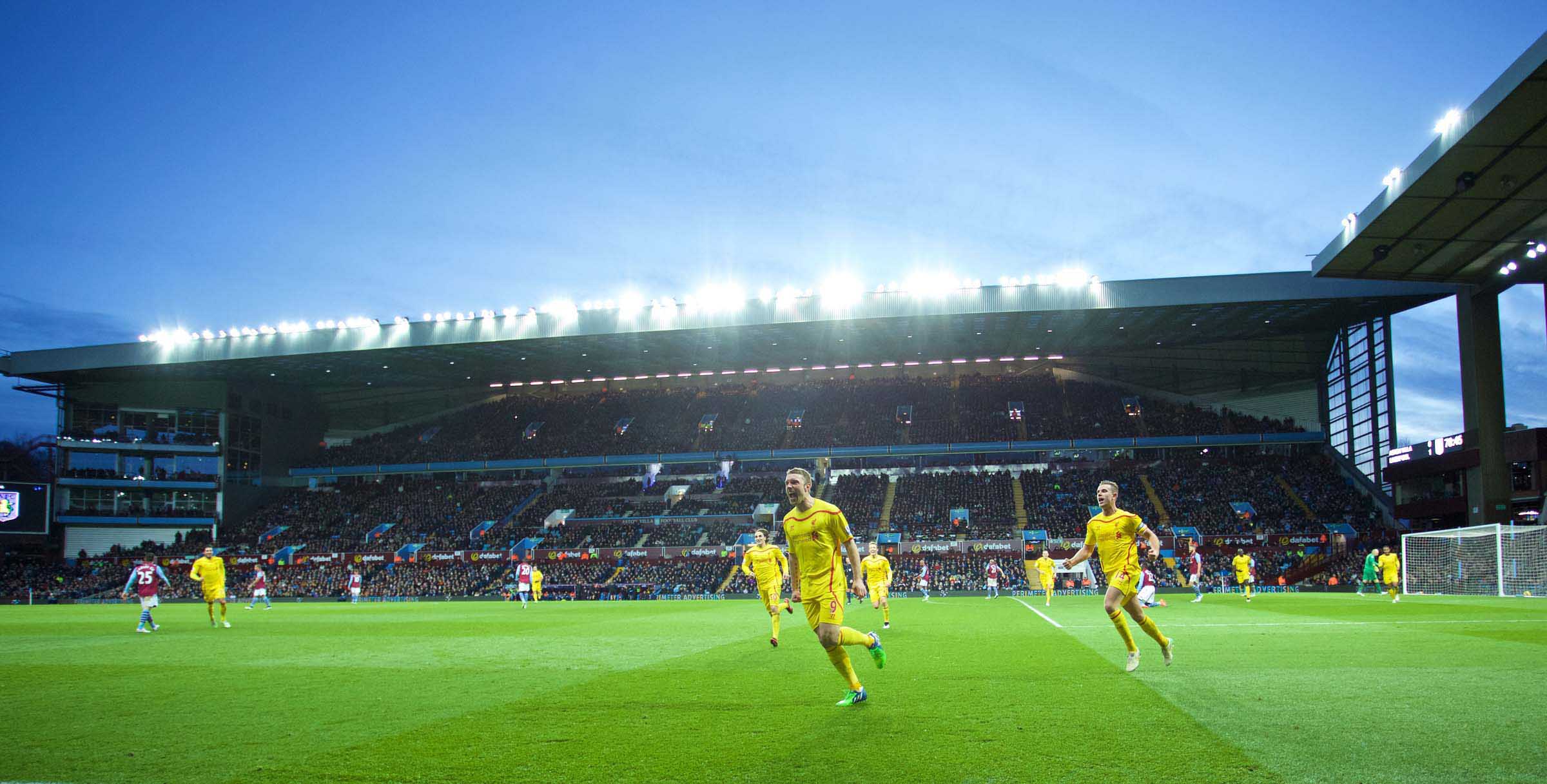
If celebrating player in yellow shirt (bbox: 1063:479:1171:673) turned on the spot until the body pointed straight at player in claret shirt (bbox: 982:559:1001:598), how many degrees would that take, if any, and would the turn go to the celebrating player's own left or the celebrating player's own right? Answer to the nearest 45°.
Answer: approximately 135° to the celebrating player's own right

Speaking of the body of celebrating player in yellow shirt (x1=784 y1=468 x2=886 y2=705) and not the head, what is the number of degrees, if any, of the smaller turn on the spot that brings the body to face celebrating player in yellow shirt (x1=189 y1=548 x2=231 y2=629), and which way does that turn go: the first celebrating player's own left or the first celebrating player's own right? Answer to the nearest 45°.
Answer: approximately 90° to the first celebrating player's own right

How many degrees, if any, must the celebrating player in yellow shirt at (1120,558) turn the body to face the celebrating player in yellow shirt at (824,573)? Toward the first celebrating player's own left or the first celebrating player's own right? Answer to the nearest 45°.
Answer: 0° — they already face them

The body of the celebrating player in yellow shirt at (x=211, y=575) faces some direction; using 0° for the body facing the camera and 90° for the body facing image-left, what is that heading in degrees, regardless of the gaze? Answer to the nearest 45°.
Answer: approximately 0°

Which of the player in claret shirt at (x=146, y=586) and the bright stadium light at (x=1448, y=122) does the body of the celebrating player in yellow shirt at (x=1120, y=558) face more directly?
the player in claret shirt
